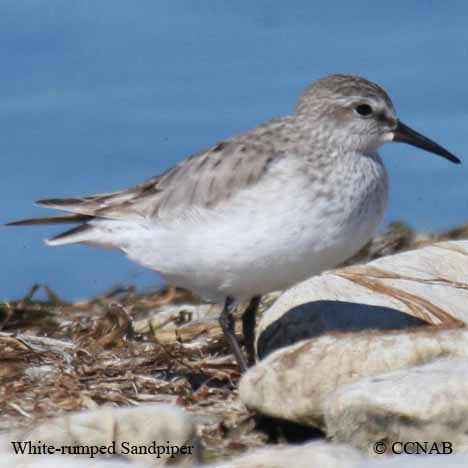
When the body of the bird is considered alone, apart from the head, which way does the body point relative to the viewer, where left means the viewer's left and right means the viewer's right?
facing to the right of the viewer
